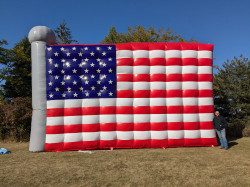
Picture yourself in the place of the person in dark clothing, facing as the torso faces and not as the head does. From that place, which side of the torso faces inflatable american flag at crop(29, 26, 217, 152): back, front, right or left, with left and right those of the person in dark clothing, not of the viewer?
right

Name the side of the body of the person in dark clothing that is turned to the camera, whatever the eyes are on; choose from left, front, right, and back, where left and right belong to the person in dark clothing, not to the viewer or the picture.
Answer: front

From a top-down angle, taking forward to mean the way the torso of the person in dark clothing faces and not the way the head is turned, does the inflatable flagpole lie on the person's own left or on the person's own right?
on the person's own right
